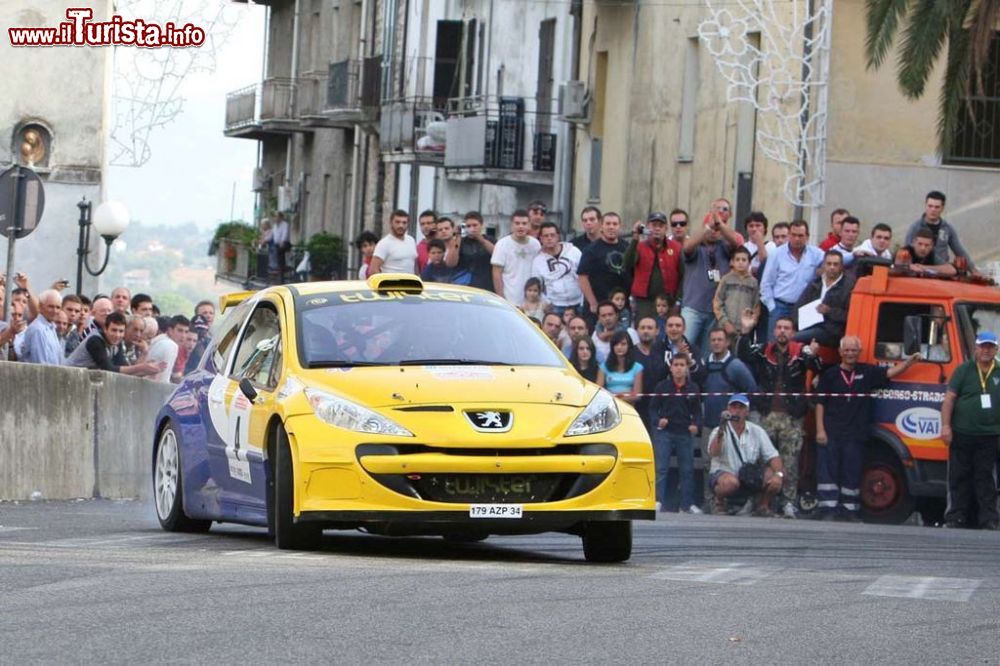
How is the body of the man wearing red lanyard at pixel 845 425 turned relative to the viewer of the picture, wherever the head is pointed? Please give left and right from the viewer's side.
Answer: facing the viewer

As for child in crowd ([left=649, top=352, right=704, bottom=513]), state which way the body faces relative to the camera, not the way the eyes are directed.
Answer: toward the camera

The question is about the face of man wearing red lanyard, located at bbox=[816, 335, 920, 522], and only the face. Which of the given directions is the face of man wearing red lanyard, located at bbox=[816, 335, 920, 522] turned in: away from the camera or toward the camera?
toward the camera

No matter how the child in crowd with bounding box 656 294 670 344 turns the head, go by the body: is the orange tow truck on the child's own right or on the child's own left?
on the child's own left

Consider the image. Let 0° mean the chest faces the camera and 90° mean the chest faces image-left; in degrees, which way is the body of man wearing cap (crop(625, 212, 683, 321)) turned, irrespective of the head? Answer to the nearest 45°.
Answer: approximately 0°

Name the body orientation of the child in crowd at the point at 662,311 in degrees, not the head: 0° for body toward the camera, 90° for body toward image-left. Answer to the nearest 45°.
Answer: approximately 45°

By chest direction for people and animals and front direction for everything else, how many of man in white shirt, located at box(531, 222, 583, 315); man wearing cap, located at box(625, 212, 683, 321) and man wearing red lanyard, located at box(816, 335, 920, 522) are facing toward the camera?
3

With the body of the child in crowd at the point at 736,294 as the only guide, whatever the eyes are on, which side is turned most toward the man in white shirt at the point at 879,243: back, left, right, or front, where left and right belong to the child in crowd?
left

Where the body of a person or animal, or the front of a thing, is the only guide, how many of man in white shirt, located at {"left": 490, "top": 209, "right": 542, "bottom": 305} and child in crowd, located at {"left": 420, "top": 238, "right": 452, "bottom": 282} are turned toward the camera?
2

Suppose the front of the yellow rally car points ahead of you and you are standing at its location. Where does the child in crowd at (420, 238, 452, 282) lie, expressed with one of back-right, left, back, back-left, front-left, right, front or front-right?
back-left

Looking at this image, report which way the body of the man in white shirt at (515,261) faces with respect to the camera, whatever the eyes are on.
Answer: toward the camera

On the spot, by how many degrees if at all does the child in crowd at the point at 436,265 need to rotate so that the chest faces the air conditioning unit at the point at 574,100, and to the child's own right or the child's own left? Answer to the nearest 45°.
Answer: approximately 180°

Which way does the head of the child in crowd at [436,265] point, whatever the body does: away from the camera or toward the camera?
toward the camera

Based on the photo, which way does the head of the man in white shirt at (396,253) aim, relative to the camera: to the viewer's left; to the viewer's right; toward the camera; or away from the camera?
toward the camera

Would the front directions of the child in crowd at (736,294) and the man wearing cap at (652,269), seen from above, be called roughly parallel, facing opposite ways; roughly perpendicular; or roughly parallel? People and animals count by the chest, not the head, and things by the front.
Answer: roughly parallel

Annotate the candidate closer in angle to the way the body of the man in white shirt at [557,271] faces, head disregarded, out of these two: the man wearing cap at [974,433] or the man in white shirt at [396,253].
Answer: the man wearing cap
